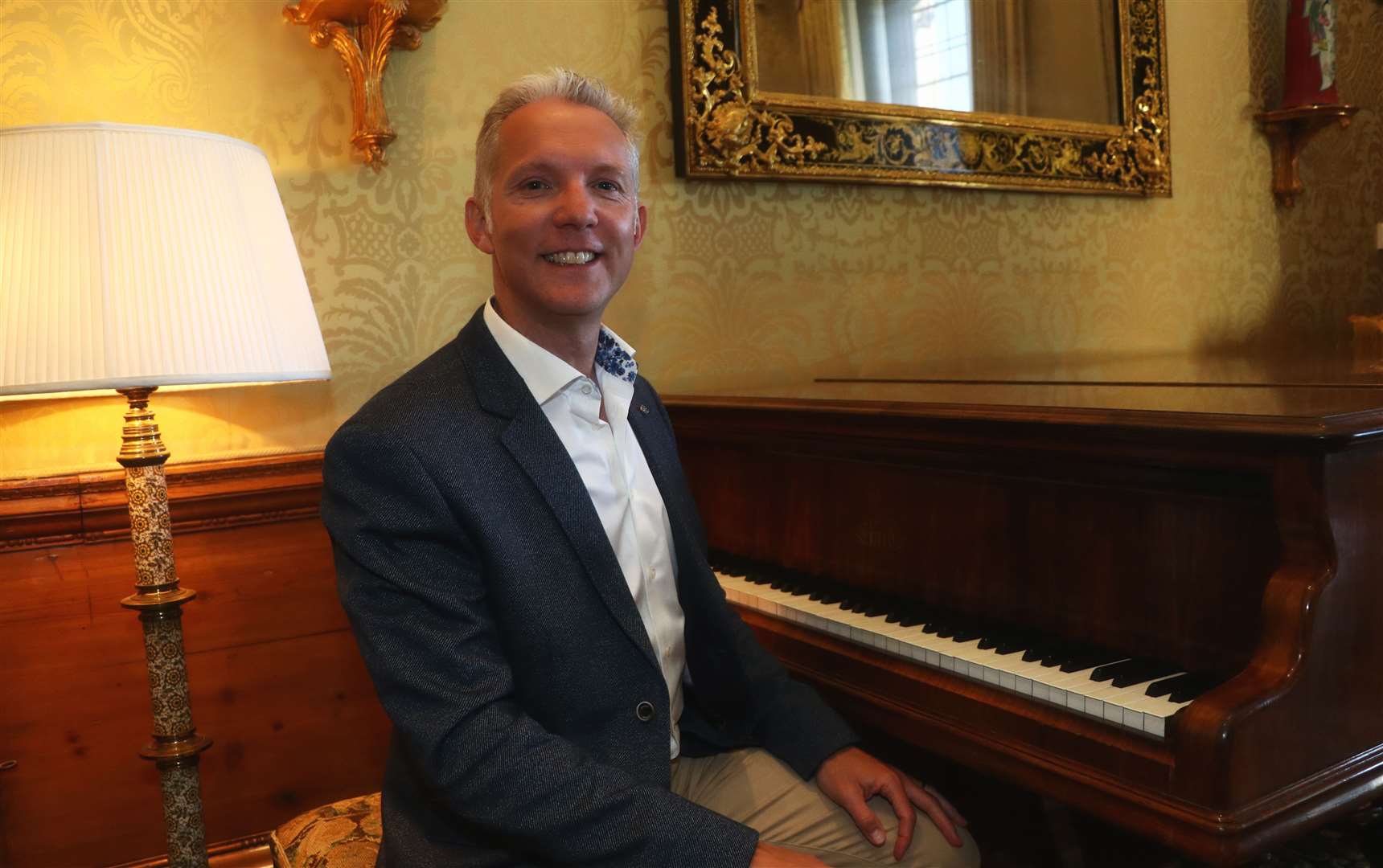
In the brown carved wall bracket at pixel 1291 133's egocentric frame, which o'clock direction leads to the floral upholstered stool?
The floral upholstered stool is roughly at 2 o'clock from the brown carved wall bracket.

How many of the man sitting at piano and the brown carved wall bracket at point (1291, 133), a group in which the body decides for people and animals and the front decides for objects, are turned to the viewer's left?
0

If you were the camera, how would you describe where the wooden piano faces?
facing the viewer and to the left of the viewer

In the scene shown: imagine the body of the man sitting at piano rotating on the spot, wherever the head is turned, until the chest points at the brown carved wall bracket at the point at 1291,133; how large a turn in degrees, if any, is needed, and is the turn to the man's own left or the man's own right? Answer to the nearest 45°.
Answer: approximately 90° to the man's own left

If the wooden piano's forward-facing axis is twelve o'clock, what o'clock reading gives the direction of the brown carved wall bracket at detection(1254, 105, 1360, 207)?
The brown carved wall bracket is roughly at 5 o'clock from the wooden piano.

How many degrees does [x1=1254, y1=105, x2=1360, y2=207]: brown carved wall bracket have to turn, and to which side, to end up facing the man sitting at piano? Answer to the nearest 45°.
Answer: approximately 45° to its right

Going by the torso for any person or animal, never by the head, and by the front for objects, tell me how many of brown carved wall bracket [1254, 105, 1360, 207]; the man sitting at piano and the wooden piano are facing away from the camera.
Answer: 0

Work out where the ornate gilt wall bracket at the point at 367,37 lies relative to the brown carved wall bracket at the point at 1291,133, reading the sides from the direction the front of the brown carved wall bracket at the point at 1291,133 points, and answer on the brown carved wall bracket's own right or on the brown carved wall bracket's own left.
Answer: on the brown carved wall bracket's own right

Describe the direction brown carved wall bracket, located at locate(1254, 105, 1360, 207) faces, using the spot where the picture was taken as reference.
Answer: facing the viewer and to the right of the viewer

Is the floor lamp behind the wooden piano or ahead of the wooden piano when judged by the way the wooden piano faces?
ahead

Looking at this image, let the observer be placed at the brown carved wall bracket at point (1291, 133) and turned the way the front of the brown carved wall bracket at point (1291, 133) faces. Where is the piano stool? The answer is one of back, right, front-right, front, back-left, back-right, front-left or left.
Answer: front-right
